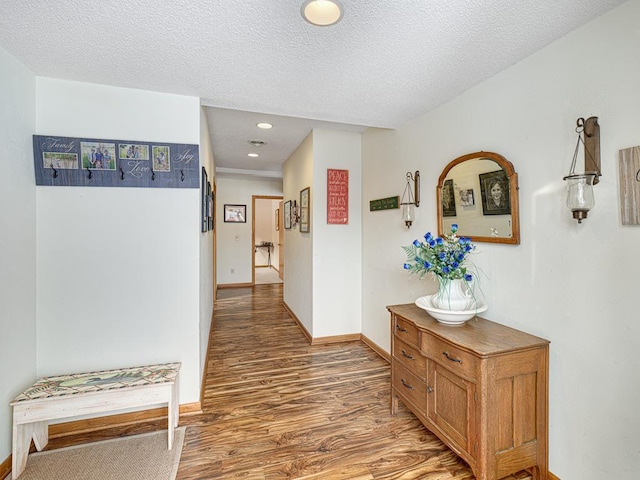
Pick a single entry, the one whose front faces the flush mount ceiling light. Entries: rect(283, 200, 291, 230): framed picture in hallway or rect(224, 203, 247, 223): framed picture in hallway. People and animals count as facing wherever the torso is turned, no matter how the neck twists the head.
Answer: rect(224, 203, 247, 223): framed picture in hallway

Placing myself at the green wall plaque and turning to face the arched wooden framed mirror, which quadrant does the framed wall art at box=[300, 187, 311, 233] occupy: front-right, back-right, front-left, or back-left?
back-right

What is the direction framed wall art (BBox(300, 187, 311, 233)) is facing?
to the viewer's left

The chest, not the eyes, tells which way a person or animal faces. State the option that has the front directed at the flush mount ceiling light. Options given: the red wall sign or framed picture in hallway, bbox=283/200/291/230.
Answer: the red wall sign

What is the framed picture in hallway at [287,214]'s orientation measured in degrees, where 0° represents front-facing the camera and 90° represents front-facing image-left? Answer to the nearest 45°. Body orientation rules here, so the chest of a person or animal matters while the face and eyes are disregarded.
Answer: approximately 90°

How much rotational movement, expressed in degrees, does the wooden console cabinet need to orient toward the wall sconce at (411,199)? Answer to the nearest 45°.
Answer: approximately 90° to its right

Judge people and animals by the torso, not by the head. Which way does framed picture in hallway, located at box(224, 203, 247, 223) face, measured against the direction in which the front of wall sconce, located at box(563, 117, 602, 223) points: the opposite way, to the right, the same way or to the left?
to the left
